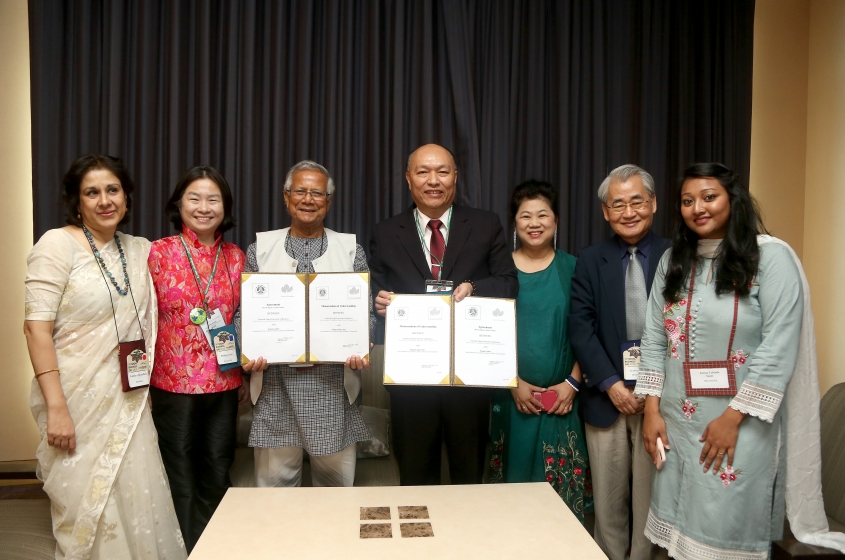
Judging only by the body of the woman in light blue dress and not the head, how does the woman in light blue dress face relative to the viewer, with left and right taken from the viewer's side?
facing the viewer and to the left of the viewer

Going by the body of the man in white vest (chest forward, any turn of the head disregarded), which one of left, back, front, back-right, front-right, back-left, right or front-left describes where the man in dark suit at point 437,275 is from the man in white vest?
left

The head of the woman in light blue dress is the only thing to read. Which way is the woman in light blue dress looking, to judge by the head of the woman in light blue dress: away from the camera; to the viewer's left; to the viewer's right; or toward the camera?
toward the camera

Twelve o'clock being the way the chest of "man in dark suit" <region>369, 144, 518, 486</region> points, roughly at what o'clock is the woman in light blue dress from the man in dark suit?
The woman in light blue dress is roughly at 10 o'clock from the man in dark suit.

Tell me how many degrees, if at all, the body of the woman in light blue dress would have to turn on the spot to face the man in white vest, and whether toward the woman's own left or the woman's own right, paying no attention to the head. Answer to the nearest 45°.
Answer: approximately 45° to the woman's own right

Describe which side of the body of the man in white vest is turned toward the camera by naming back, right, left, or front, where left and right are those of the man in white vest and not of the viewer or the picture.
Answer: front

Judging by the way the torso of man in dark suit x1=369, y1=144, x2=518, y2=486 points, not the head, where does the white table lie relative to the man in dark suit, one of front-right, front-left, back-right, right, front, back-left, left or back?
front

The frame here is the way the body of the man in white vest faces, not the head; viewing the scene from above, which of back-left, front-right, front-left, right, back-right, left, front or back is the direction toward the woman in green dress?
left

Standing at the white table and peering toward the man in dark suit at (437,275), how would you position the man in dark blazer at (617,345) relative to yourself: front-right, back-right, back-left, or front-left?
front-right

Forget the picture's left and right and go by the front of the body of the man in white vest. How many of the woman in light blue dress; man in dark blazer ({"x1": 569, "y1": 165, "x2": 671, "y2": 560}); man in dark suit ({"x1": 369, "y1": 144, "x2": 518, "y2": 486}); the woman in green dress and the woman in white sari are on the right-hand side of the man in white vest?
1

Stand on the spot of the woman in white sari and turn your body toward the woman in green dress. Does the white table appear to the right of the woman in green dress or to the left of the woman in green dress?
right

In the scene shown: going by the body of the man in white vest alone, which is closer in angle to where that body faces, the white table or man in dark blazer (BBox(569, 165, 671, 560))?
the white table

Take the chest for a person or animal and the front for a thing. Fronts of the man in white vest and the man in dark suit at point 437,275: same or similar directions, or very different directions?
same or similar directions

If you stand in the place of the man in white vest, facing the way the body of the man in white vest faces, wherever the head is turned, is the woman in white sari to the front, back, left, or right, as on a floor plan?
right

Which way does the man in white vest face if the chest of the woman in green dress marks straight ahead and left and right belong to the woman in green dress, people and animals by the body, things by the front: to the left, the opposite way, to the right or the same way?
the same way

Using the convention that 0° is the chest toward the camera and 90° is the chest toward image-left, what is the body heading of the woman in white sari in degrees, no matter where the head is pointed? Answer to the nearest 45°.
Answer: approximately 315°

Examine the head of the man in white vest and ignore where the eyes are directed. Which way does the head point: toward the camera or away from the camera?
toward the camera

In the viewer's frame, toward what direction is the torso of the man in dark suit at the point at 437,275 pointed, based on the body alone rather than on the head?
toward the camera
